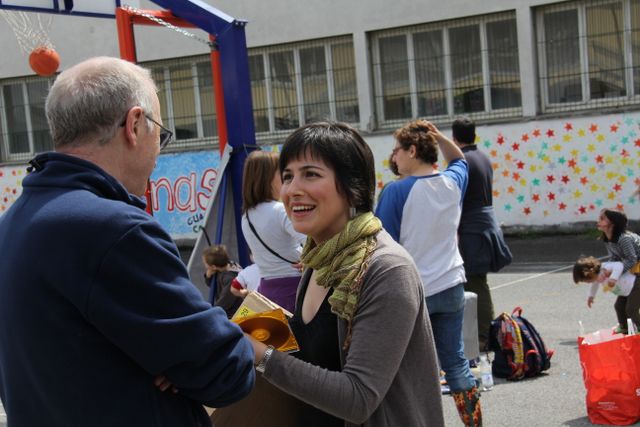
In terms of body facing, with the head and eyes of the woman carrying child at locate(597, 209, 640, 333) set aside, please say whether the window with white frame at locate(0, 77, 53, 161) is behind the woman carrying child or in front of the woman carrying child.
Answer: in front

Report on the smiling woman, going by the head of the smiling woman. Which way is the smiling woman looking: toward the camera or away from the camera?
toward the camera

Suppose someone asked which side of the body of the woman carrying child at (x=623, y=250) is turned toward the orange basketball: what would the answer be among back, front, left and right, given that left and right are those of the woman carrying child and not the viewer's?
front

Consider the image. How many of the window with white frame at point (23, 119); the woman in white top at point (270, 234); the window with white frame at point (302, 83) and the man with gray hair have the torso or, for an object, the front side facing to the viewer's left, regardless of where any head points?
0

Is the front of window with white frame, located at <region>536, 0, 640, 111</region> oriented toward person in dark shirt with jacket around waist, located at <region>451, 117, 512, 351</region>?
yes

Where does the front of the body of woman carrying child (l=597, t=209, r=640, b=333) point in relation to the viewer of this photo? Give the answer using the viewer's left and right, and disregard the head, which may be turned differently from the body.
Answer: facing to the left of the viewer

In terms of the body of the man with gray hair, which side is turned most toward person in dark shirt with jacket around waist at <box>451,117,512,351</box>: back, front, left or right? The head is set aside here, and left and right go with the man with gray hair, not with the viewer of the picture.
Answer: front

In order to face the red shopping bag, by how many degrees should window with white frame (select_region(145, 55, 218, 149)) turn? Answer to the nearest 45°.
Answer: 0° — it already faces it

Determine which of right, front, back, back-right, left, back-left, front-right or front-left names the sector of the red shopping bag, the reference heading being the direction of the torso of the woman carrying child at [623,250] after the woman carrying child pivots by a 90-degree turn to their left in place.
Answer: front

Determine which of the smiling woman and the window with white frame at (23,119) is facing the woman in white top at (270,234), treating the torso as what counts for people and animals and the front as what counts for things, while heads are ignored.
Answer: the window with white frame

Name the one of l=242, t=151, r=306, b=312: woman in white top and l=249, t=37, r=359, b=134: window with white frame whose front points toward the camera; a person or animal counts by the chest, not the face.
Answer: the window with white frame

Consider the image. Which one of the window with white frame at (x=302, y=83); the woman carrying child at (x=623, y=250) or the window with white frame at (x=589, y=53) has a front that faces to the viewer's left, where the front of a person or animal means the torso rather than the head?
the woman carrying child

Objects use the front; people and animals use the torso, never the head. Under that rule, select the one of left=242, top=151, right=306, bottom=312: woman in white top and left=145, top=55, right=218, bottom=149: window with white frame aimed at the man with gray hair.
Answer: the window with white frame

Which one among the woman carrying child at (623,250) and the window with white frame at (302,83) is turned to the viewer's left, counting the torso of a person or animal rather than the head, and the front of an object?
the woman carrying child

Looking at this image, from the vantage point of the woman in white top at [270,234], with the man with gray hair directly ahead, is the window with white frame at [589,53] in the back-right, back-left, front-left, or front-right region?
back-left

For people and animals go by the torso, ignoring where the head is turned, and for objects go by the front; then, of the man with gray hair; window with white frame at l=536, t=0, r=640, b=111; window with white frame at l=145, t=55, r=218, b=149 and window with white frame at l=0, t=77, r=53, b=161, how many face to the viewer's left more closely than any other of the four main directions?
0

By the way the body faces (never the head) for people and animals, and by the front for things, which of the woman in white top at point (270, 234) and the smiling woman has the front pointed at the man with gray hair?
the smiling woman

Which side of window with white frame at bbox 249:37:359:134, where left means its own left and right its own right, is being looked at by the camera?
front

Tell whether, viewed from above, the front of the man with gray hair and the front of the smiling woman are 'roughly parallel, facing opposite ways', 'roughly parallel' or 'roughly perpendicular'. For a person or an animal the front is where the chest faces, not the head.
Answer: roughly parallel, facing opposite ways

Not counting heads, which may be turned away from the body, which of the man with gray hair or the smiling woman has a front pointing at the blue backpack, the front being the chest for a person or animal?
the man with gray hair

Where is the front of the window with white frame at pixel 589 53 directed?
toward the camera
